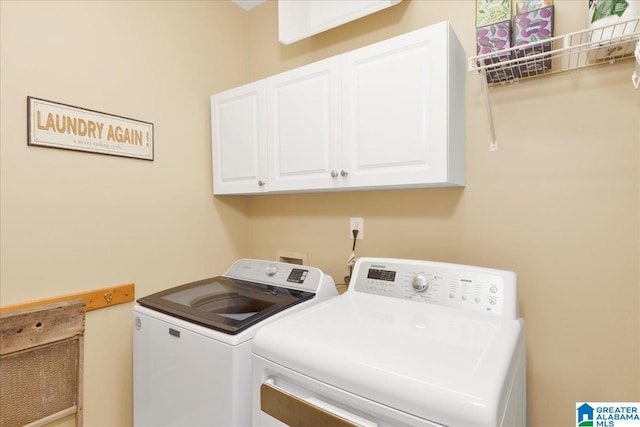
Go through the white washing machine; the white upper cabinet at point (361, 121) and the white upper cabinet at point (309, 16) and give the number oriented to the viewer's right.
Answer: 0

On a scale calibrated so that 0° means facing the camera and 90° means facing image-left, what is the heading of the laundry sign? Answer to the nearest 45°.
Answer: approximately 315°

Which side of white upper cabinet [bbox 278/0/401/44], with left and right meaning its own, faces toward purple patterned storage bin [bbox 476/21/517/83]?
left

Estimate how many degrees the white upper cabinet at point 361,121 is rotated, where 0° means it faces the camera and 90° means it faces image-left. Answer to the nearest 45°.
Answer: approximately 45°

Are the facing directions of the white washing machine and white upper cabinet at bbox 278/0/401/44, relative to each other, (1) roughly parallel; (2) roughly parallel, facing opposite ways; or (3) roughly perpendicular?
roughly parallel

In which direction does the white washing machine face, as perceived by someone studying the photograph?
facing the viewer and to the left of the viewer

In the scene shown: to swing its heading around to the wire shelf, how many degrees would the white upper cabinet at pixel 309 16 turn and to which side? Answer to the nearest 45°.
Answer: approximately 90° to its left

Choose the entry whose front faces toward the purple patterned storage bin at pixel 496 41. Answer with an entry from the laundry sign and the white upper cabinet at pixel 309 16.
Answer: the laundry sign

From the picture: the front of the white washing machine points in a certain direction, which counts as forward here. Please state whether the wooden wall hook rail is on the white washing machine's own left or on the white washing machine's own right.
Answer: on the white washing machine's own right

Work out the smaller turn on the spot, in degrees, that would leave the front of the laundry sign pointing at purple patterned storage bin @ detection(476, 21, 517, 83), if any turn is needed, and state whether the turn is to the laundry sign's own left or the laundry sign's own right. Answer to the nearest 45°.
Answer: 0° — it already faces it

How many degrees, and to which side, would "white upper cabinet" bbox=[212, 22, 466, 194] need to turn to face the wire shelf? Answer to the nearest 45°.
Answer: approximately 135° to its left

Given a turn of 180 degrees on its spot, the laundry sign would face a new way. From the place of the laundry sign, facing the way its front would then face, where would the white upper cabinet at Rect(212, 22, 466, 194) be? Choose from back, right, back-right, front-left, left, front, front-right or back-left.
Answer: back
